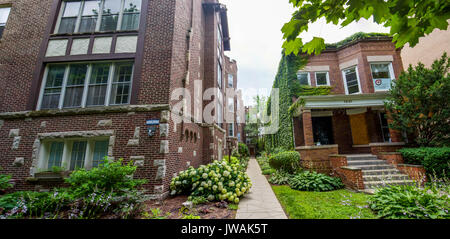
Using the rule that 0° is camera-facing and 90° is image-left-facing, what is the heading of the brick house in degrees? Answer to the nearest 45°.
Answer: approximately 0°

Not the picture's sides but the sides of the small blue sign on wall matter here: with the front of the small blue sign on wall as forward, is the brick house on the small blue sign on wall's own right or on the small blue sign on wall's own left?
on the small blue sign on wall's own left

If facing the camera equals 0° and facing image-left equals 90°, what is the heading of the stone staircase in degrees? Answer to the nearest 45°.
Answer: approximately 0°

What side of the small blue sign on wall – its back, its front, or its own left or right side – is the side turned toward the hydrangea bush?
left

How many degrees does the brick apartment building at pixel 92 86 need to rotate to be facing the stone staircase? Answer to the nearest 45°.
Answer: approximately 45° to its left

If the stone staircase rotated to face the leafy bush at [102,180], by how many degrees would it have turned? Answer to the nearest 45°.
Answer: approximately 45° to its right

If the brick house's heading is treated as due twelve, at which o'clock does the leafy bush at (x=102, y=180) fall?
The leafy bush is roughly at 1 o'clock from the brick house.

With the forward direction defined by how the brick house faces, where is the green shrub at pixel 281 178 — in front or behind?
in front
